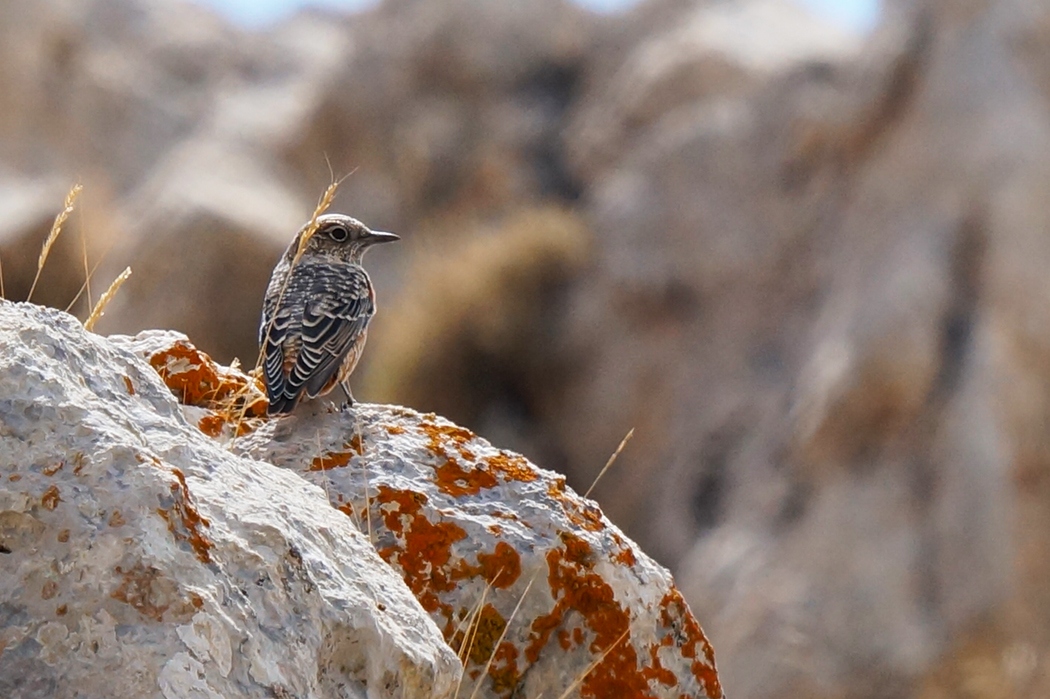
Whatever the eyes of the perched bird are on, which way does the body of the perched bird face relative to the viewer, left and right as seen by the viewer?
facing away from the viewer and to the right of the viewer

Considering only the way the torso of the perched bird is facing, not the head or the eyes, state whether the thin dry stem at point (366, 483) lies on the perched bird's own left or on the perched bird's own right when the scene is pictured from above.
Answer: on the perched bird's own right

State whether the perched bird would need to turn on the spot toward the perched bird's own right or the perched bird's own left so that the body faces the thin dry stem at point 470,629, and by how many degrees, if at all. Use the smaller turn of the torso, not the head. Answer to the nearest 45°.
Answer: approximately 90° to the perched bird's own right

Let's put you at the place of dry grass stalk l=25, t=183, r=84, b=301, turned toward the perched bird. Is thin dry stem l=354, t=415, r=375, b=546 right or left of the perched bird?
right

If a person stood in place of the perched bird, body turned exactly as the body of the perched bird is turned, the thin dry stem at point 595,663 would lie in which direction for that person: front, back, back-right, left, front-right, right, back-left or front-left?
right
